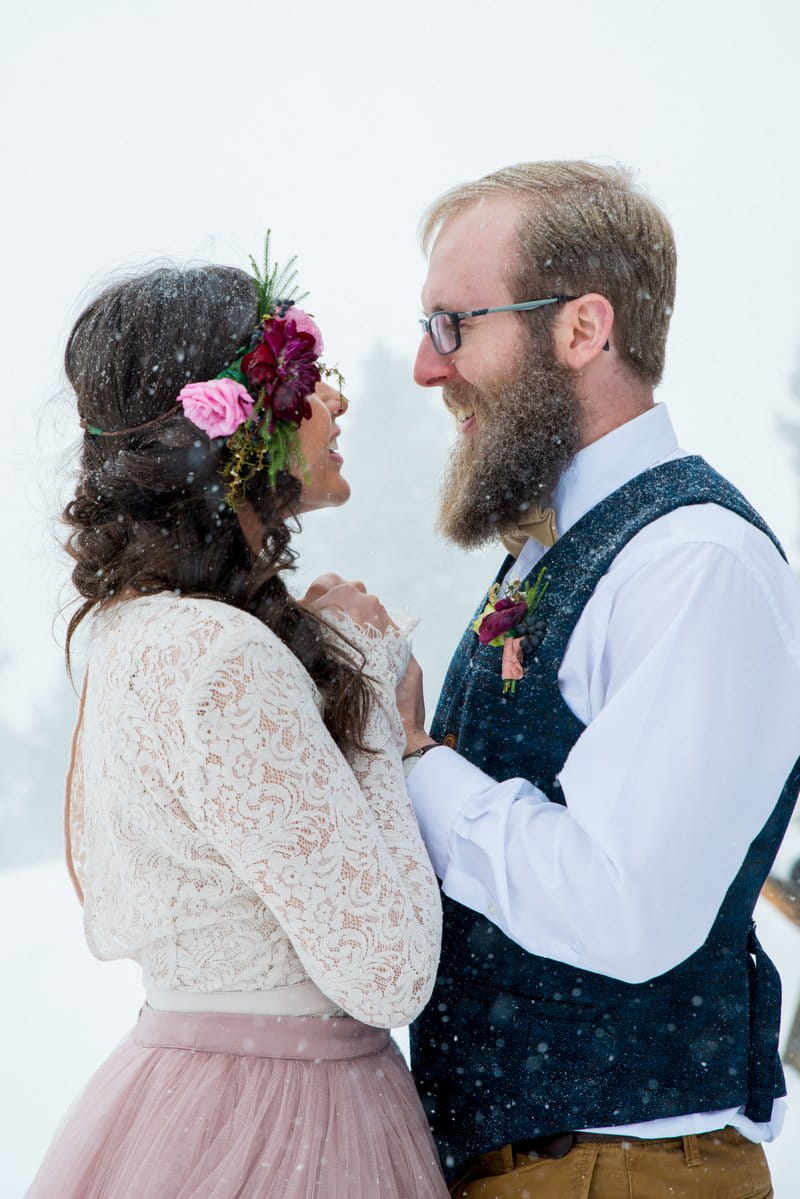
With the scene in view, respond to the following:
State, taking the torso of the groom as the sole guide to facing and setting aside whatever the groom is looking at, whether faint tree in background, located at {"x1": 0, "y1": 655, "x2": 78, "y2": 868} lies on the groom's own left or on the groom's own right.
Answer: on the groom's own right

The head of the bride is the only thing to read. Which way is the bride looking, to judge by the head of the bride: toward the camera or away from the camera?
away from the camera

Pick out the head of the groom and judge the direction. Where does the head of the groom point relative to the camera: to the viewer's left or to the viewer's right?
to the viewer's left

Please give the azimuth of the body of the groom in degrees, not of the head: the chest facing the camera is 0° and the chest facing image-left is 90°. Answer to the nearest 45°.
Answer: approximately 90°
